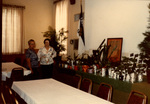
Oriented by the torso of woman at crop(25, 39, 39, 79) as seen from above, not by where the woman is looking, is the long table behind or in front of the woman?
in front

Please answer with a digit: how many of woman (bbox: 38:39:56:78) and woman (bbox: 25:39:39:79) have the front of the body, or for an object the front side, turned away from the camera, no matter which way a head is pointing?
0

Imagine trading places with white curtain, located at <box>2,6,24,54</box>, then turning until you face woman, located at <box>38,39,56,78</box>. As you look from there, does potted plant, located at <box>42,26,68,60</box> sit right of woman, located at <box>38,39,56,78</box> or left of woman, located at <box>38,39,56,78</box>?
left

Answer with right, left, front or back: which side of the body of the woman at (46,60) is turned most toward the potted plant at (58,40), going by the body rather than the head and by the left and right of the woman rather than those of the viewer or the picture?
back

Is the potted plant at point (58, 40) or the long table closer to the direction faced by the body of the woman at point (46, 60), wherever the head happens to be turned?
the long table

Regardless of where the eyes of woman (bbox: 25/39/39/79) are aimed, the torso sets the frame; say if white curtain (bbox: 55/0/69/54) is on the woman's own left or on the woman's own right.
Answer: on the woman's own left

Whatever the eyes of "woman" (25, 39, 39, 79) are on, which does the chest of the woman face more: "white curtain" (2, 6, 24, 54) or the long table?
the long table

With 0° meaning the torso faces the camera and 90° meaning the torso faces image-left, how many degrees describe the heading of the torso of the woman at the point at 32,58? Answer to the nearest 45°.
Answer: approximately 315°

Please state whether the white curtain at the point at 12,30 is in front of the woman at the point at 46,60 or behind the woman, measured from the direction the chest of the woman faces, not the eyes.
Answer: behind

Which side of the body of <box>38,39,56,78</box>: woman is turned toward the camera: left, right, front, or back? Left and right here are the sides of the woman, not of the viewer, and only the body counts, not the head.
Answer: front
